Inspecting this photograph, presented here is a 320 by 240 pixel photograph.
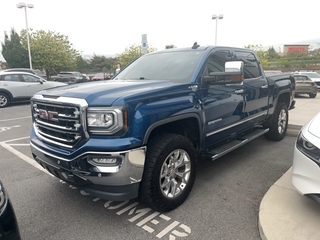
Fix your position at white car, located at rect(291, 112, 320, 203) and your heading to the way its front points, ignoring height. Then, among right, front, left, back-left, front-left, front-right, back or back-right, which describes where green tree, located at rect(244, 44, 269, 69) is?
back-right

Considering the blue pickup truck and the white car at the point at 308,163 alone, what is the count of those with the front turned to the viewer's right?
0

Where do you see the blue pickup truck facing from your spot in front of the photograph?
facing the viewer and to the left of the viewer

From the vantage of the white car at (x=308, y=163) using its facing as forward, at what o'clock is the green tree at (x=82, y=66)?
The green tree is roughly at 3 o'clock from the white car.

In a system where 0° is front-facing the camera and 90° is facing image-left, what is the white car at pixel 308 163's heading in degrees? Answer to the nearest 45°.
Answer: approximately 45°

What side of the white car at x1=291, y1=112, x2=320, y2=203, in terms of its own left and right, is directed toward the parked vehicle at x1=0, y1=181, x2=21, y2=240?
front

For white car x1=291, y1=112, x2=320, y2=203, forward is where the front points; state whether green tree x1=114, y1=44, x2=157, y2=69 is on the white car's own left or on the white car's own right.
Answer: on the white car's own right

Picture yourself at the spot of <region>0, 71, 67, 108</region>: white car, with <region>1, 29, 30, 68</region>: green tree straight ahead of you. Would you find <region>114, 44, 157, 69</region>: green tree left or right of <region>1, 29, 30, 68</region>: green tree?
right

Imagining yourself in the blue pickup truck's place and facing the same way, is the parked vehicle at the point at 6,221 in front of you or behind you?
in front
